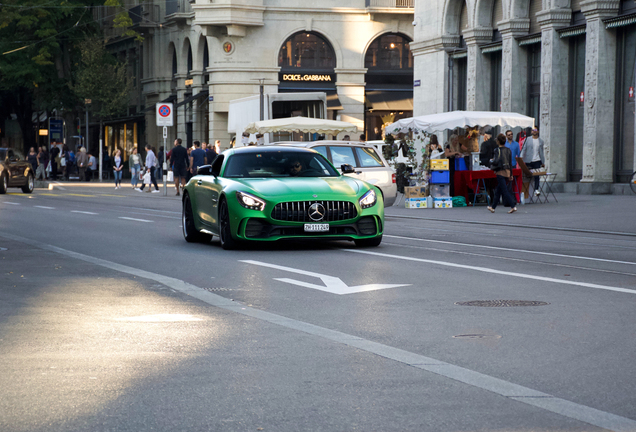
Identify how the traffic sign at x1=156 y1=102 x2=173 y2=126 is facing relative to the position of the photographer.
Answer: facing the viewer

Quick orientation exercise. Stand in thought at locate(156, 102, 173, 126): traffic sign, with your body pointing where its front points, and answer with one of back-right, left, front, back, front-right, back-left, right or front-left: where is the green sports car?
front

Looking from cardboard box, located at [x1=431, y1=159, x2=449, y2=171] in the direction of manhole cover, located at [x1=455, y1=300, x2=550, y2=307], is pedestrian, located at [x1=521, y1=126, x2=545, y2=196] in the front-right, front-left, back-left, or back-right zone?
back-left

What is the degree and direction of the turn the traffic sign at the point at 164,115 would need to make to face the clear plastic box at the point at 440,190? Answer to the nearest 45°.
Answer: approximately 45° to its left

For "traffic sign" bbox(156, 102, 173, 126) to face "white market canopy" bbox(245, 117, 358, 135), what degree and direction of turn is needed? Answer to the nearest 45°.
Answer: approximately 90° to its left

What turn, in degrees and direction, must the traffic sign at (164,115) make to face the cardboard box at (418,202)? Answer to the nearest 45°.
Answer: approximately 45° to its left
